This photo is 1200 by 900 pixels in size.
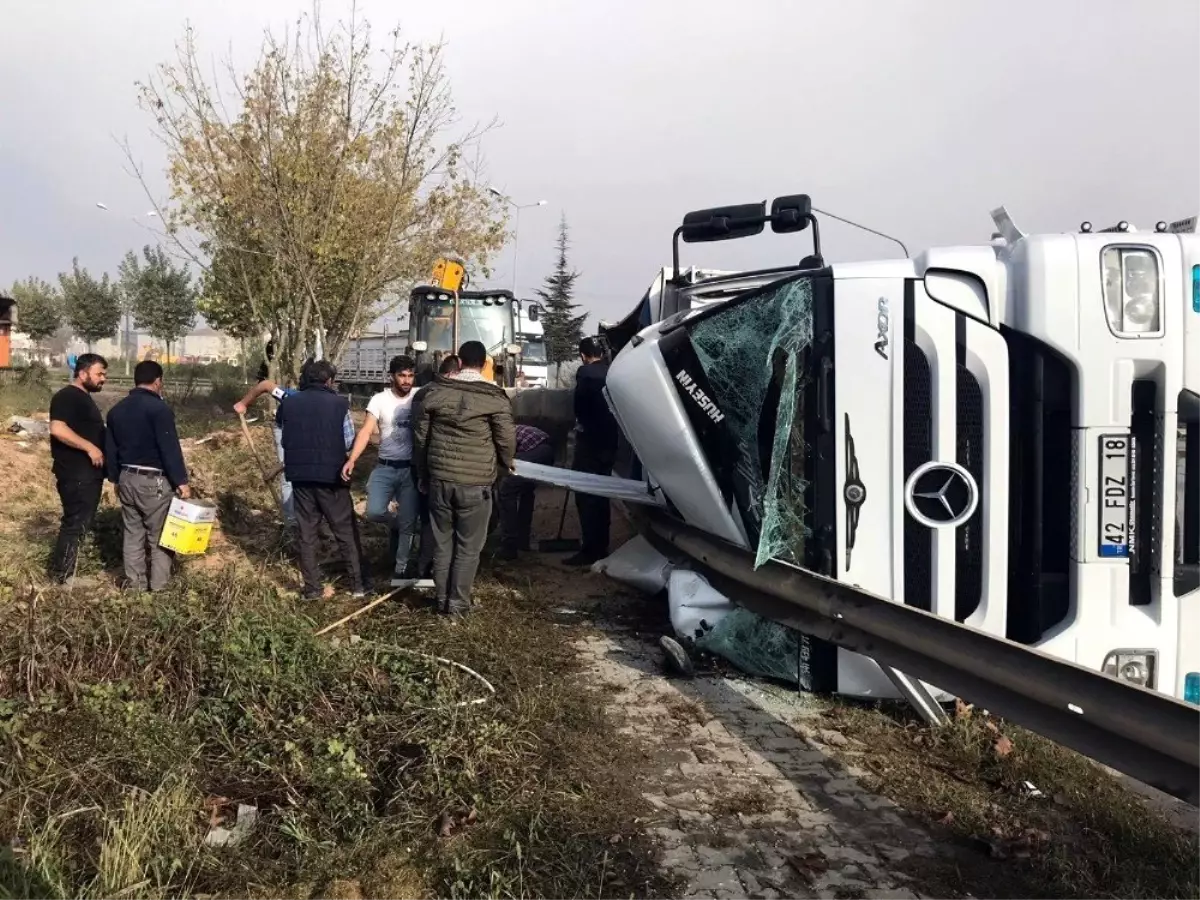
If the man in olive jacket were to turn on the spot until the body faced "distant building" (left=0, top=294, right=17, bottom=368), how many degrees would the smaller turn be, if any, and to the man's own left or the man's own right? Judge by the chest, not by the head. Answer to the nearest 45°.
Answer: approximately 45° to the man's own left

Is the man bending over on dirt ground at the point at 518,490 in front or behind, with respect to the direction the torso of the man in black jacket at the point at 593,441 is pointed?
in front

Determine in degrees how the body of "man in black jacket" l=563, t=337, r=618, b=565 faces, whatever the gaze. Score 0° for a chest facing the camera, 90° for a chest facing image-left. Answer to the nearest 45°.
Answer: approximately 90°

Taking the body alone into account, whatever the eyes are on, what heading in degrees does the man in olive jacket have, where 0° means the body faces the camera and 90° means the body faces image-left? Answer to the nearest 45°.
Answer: approximately 180°

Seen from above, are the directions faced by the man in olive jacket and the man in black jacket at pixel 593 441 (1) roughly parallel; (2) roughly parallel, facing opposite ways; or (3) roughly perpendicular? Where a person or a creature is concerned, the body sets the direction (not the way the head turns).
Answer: roughly perpendicular

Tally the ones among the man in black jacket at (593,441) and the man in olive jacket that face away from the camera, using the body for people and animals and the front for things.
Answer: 1

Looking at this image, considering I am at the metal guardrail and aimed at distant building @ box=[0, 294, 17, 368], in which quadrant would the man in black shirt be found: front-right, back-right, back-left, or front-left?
front-left

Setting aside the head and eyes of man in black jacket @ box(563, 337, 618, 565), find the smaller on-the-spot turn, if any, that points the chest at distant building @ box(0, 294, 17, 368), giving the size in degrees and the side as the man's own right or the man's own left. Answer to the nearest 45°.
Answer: approximately 45° to the man's own right

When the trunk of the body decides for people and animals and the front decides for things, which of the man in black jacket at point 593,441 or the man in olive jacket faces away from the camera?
the man in olive jacket

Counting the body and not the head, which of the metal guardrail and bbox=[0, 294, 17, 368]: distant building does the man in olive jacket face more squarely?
the distant building

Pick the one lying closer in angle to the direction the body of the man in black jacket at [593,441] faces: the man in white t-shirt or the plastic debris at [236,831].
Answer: the man in white t-shirt

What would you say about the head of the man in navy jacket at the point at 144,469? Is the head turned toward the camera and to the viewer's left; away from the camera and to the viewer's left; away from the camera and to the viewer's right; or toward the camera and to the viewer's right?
away from the camera and to the viewer's right

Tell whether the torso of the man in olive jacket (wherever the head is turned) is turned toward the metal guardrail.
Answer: no

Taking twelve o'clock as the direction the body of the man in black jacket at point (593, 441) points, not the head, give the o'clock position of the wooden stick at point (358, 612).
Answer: The wooden stick is roughly at 10 o'clock from the man in black jacket.

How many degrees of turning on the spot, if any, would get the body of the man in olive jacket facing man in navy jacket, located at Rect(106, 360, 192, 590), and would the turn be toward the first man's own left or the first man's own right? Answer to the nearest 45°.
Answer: approximately 90° to the first man's own left
